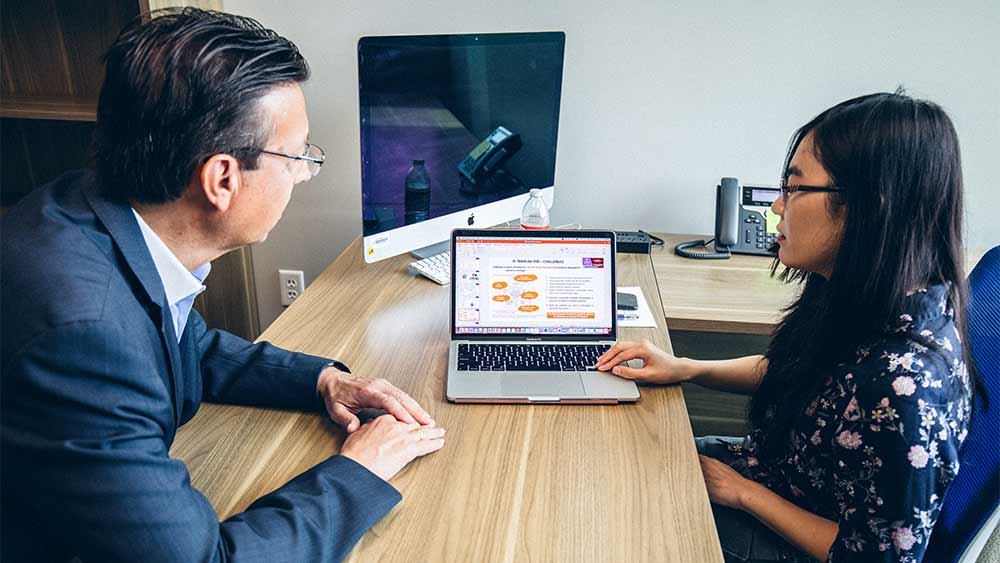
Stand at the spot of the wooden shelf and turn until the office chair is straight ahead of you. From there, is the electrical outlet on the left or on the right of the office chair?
left

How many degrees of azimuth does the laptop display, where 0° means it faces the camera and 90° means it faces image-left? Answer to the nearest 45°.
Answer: approximately 0°

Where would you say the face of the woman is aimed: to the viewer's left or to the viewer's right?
to the viewer's left

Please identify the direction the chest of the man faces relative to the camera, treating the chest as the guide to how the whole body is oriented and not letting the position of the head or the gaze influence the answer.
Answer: to the viewer's right

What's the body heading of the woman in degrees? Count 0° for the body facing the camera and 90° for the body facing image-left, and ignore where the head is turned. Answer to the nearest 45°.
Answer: approximately 90°

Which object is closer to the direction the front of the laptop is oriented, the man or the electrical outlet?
the man

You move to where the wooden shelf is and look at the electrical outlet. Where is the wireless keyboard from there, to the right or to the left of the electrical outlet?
right

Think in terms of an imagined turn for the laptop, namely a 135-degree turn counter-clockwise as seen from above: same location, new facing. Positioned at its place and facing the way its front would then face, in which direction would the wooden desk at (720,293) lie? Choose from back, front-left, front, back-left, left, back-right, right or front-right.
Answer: front
